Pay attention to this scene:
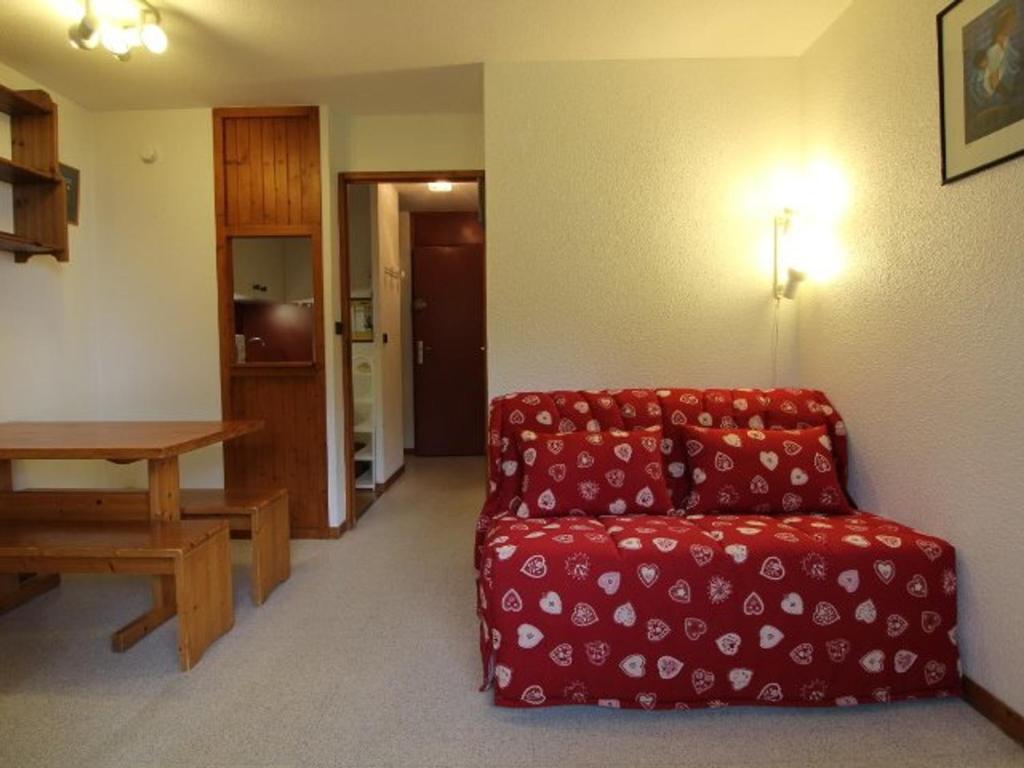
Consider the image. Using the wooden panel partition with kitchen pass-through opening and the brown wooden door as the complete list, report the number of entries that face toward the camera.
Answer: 2

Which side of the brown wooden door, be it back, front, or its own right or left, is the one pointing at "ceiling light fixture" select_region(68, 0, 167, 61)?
front

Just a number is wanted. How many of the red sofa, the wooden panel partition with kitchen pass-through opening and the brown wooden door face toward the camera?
3

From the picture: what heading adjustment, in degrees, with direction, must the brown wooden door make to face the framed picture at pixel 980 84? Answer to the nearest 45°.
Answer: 0° — it already faces it

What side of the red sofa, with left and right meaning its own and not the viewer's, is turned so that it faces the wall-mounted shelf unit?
right

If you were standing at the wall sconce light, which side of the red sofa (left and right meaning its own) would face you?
back

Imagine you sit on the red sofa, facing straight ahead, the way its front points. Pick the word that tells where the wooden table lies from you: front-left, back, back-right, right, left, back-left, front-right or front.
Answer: right

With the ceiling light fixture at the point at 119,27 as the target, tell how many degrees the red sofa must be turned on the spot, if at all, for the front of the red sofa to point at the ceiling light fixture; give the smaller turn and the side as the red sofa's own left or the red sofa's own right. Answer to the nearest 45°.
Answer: approximately 90° to the red sofa's own right

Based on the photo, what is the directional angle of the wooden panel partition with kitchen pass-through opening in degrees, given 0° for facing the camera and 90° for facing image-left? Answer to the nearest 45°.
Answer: approximately 0°

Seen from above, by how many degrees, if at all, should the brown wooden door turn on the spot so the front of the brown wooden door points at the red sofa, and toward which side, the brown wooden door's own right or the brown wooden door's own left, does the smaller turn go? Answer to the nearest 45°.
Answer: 0° — it already faces it

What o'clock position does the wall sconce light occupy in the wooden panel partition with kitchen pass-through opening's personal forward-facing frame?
The wall sconce light is roughly at 10 o'clock from the wooden panel partition with kitchen pass-through opening.

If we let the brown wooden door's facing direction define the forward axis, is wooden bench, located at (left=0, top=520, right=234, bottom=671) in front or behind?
in front

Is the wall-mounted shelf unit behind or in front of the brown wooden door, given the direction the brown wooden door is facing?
in front
